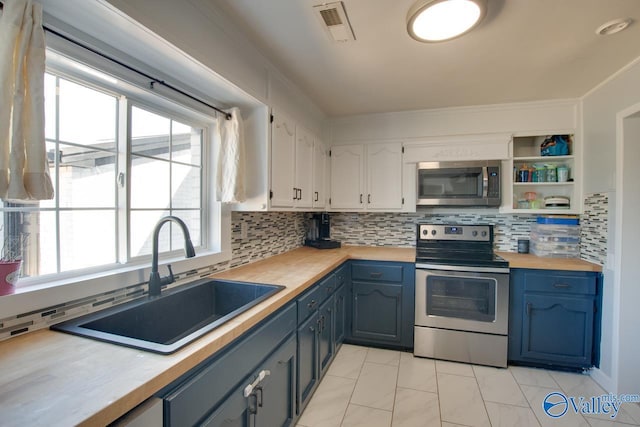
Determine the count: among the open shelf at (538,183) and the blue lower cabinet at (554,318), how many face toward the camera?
2

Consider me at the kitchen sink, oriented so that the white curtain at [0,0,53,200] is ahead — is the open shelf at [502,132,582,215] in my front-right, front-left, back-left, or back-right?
back-left

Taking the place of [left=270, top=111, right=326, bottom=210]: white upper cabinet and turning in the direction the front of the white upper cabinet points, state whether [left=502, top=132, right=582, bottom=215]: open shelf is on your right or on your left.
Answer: on your left

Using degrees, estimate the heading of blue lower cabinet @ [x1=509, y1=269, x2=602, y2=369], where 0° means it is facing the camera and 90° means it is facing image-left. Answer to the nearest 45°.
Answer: approximately 0°

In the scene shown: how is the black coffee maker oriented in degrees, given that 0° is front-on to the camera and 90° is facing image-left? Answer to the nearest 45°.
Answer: approximately 315°

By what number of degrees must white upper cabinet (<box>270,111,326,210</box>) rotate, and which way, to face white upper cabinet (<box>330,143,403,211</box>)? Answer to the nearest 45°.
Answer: approximately 90° to its left

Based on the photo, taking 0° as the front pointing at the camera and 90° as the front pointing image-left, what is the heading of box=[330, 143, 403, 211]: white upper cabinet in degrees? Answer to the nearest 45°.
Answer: approximately 0°

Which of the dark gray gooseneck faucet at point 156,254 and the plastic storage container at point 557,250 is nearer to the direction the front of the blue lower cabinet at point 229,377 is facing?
the plastic storage container

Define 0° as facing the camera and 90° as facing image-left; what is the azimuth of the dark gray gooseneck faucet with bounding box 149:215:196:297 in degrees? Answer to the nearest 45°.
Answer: approximately 315°

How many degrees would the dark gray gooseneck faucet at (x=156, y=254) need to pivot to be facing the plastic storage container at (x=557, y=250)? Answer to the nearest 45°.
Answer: approximately 45° to its left

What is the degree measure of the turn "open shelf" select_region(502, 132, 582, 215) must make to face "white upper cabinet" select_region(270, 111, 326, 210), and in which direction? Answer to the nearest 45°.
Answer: approximately 45° to its right
